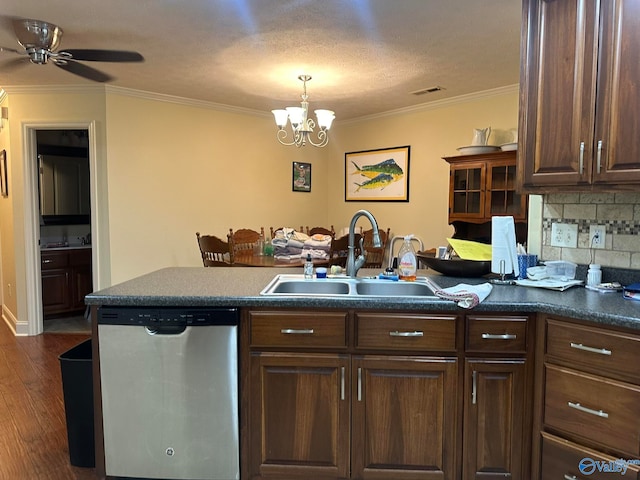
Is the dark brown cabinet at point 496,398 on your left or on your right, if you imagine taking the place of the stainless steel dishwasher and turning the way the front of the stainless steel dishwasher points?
on your left

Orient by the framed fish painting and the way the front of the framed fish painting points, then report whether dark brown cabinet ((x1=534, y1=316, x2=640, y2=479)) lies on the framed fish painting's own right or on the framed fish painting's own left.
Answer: on the framed fish painting's own left
